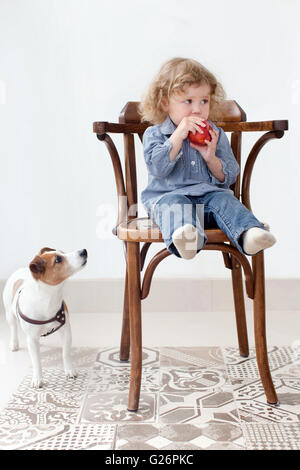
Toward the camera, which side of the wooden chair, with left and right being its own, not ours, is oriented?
front

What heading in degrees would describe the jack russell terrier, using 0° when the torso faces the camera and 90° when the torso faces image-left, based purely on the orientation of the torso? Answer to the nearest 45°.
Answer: approximately 315°

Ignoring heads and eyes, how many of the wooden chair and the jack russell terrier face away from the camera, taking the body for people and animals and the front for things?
0
